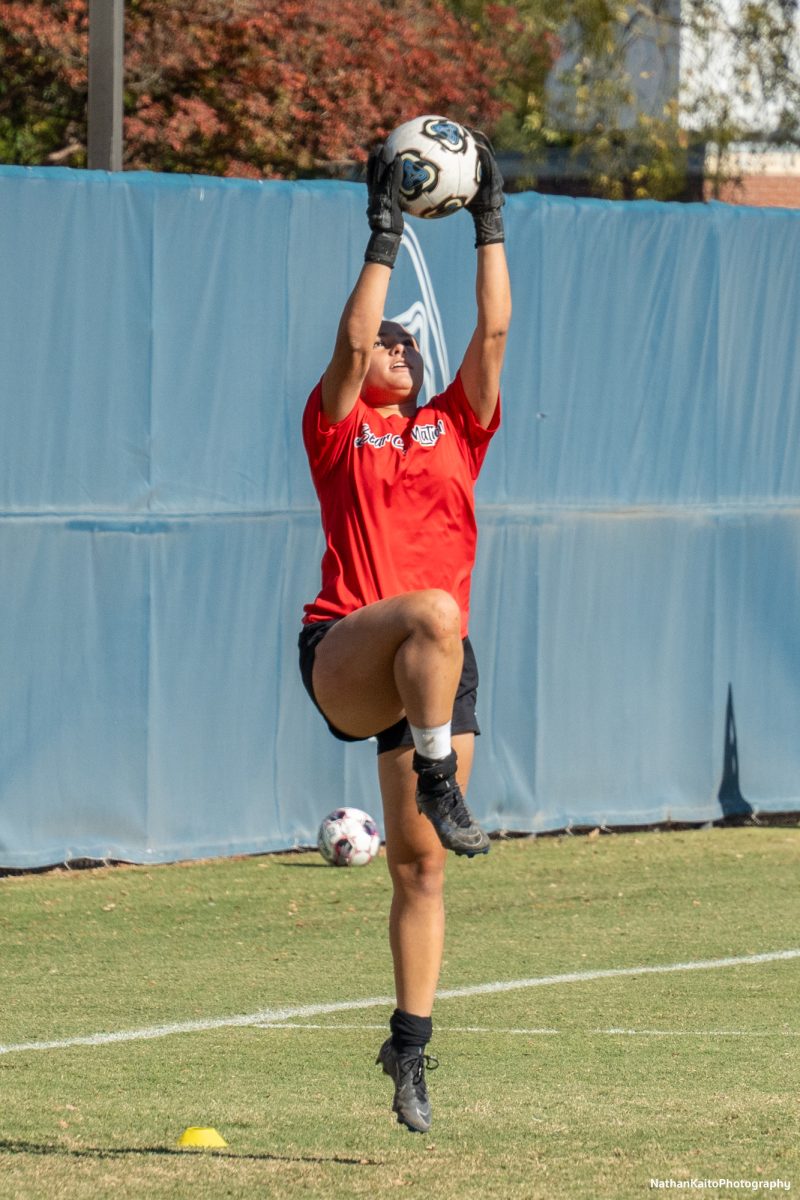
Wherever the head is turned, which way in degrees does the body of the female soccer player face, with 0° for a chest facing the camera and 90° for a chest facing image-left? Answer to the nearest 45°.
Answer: approximately 315°

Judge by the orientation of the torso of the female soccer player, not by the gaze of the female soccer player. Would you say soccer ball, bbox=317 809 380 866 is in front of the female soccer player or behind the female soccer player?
behind

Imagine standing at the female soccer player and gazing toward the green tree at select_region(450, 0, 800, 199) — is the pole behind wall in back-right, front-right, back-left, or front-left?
front-left

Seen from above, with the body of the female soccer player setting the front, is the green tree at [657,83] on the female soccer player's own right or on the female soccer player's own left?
on the female soccer player's own left

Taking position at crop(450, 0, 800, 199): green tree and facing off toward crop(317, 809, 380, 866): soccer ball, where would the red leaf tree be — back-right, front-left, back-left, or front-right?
front-right

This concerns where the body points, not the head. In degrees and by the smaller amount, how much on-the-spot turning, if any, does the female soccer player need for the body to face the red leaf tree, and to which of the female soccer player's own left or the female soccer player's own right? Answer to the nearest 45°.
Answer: approximately 135° to the female soccer player's own left

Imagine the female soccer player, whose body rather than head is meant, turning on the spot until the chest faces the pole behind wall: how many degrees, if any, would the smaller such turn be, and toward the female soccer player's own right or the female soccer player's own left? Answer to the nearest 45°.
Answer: approximately 135° to the female soccer player's own left

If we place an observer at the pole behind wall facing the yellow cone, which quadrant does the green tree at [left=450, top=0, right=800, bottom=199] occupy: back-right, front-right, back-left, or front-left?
back-left
